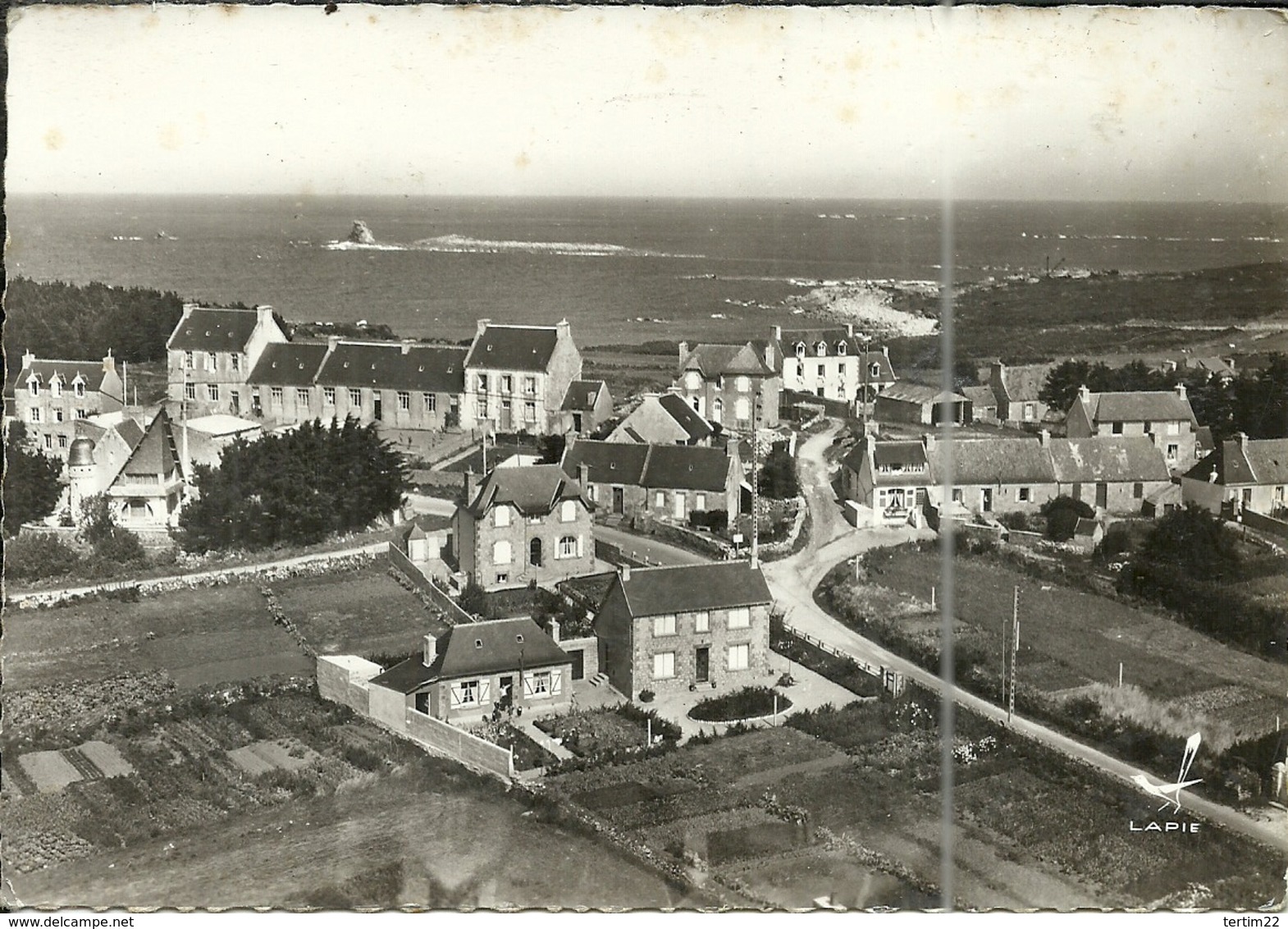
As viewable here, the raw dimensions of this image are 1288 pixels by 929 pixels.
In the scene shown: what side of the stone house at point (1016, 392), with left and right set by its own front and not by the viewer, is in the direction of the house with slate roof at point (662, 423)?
right

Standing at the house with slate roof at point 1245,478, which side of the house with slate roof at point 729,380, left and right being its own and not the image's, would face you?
left

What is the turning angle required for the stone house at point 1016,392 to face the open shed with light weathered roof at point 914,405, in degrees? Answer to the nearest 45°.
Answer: approximately 90° to its right

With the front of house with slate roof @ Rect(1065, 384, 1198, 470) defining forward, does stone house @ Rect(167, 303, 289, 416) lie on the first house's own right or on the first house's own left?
on the first house's own right

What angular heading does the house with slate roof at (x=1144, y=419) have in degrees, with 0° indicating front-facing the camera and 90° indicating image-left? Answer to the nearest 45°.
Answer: approximately 0°

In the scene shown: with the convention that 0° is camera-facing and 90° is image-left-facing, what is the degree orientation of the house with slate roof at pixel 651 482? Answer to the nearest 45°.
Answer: approximately 0°
